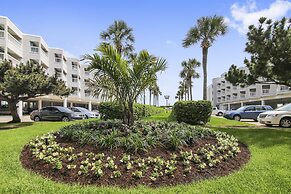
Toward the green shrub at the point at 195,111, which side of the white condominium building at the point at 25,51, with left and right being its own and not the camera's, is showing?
front

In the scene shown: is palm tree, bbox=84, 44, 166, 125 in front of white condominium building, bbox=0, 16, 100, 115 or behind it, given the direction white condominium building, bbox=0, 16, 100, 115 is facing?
in front

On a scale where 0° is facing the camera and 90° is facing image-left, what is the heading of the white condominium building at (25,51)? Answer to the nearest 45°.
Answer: approximately 315°

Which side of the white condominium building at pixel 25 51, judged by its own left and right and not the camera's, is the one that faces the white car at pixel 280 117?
front

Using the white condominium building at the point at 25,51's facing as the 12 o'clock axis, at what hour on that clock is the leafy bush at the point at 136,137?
The leafy bush is roughly at 1 o'clock from the white condominium building.

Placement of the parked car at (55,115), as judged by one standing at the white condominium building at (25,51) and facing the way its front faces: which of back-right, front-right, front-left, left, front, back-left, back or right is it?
front-right
